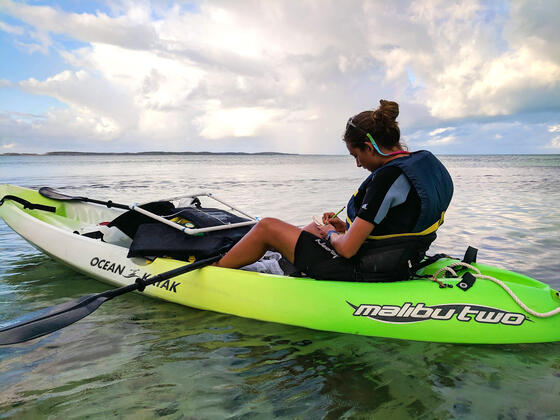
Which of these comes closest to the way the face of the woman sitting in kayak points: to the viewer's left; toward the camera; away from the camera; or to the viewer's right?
to the viewer's left

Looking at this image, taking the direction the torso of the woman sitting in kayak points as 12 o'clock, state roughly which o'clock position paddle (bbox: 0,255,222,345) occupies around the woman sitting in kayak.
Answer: The paddle is roughly at 12 o'clock from the woman sitting in kayak.

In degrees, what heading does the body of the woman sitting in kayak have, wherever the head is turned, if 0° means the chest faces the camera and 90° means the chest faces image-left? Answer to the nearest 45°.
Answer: approximately 90°
